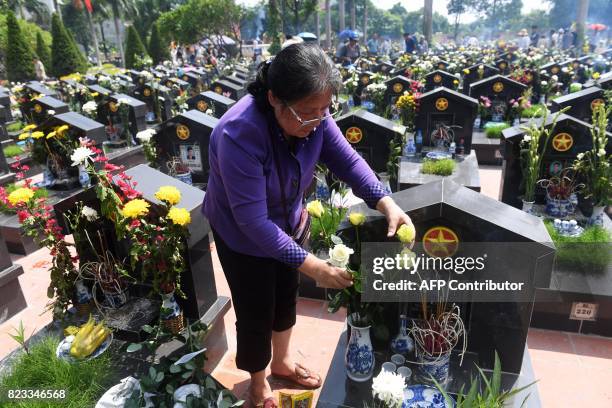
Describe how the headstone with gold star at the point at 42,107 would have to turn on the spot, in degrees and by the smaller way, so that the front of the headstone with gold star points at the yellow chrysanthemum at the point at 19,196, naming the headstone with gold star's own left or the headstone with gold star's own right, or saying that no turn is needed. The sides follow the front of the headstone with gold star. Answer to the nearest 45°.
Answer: approximately 45° to the headstone with gold star's own left

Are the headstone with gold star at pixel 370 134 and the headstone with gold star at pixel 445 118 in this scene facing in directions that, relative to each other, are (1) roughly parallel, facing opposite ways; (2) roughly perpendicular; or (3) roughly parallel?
roughly parallel

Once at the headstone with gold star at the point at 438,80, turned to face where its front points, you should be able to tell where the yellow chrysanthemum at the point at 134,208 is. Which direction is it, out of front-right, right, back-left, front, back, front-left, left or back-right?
front

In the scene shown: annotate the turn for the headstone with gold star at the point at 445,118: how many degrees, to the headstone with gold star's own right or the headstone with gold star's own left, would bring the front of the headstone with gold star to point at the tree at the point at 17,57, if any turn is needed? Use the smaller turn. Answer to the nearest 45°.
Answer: approximately 135° to the headstone with gold star's own right

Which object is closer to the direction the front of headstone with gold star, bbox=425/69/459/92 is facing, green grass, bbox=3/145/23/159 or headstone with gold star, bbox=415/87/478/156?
the headstone with gold star

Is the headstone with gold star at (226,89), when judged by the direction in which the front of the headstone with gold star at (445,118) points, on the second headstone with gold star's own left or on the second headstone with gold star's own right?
on the second headstone with gold star's own right

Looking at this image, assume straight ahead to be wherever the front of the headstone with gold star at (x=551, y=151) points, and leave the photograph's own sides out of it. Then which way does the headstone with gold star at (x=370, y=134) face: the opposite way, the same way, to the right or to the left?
the same way

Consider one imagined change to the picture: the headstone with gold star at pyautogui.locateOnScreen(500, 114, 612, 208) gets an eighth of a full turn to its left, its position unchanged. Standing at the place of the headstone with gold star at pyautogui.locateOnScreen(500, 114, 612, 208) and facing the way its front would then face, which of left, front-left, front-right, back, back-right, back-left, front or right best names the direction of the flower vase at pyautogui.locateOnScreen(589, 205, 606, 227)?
front

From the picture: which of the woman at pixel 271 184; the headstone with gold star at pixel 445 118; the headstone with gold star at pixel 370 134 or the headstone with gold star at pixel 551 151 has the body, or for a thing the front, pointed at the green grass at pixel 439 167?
the headstone with gold star at pixel 445 118

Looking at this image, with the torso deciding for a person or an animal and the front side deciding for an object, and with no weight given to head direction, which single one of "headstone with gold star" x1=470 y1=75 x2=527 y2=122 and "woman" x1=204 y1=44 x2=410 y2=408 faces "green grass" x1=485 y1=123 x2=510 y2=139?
the headstone with gold star

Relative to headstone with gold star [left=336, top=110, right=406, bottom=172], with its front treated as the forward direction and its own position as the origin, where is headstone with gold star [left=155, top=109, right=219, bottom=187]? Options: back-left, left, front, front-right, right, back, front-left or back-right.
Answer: right

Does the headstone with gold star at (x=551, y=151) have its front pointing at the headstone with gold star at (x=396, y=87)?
no

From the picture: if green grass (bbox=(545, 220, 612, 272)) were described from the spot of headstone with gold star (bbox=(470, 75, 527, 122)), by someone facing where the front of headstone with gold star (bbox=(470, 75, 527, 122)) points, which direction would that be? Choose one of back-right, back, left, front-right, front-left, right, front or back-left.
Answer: front

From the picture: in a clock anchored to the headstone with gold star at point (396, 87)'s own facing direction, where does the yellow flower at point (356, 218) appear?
The yellow flower is roughly at 12 o'clock from the headstone with gold star.

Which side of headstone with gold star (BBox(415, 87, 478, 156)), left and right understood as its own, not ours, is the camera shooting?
front

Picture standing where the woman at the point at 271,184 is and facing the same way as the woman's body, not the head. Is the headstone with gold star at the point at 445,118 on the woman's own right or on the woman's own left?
on the woman's own left

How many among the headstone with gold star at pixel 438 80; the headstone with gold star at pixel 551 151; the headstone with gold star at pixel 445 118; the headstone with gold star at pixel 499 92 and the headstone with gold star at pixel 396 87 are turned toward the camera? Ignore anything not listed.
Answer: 5

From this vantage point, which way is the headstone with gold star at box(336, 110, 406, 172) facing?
toward the camera

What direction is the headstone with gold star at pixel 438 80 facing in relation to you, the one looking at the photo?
facing the viewer
